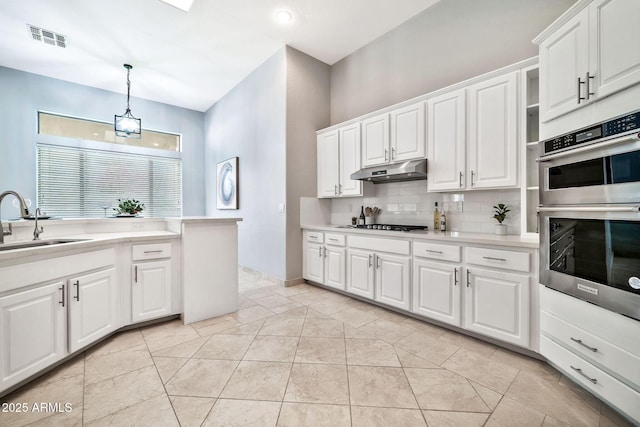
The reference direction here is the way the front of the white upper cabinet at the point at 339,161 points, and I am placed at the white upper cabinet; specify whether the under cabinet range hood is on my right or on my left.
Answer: on my left

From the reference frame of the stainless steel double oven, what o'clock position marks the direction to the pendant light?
The pendant light is roughly at 1 o'clock from the stainless steel double oven.

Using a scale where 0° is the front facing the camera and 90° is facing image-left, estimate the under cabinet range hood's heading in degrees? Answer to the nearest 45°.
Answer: approximately 45°

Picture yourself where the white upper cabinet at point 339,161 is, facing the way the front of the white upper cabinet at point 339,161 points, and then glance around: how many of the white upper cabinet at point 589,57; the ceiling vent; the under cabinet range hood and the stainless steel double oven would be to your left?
3

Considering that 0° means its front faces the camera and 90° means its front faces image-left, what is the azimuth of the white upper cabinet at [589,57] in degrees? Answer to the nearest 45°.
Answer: approximately 45°

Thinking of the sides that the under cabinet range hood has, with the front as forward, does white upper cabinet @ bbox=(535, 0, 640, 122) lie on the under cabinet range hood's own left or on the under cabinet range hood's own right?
on the under cabinet range hood's own left

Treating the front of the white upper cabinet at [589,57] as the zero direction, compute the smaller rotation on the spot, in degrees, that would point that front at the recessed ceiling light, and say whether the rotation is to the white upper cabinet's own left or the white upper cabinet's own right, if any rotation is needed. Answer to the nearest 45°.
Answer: approximately 45° to the white upper cabinet's own right

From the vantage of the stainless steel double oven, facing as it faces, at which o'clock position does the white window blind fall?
The white window blind is roughly at 1 o'clock from the stainless steel double oven.

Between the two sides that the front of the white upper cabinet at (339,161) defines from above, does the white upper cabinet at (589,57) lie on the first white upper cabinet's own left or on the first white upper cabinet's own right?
on the first white upper cabinet's own left

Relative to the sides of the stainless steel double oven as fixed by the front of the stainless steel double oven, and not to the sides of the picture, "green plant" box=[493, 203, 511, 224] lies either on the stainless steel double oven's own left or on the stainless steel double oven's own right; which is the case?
on the stainless steel double oven's own right

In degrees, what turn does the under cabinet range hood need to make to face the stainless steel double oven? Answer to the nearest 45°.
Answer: approximately 90° to its left
